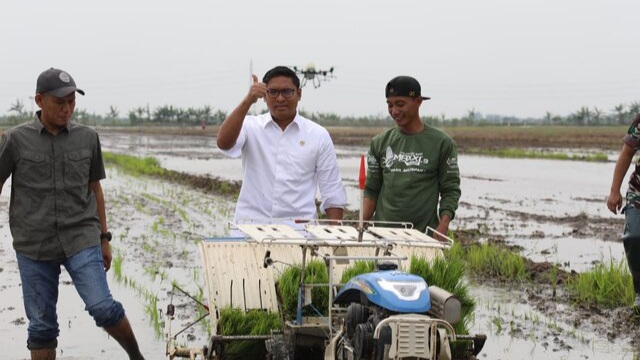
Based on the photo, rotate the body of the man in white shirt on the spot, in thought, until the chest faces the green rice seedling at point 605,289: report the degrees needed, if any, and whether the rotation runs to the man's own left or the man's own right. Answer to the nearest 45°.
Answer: approximately 135° to the man's own left

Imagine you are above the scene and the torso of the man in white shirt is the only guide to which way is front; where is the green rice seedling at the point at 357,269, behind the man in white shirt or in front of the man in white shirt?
in front

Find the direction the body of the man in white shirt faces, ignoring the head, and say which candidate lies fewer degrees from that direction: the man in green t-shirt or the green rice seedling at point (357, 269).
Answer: the green rice seedling

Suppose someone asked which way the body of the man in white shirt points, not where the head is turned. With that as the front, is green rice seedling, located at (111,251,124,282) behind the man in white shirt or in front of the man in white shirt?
behind

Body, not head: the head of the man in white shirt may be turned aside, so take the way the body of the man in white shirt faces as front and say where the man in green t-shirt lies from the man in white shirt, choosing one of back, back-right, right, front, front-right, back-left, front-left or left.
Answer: left

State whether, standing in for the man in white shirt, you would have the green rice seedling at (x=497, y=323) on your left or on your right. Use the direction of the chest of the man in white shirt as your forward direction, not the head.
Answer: on your left

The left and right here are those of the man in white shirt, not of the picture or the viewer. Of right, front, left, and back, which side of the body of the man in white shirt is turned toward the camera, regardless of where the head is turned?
front

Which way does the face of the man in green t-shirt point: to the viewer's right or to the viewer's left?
to the viewer's left
